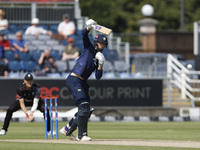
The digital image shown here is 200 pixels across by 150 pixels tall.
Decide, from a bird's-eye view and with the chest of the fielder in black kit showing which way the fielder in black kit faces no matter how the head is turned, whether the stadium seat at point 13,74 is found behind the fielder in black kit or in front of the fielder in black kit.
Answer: behind

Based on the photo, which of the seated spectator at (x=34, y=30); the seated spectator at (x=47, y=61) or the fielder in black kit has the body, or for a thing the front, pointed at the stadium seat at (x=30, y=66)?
the seated spectator at (x=34, y=30)

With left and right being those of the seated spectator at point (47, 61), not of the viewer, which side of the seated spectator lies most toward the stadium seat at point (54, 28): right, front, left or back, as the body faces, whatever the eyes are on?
back

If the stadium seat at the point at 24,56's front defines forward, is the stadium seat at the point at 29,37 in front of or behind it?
behind

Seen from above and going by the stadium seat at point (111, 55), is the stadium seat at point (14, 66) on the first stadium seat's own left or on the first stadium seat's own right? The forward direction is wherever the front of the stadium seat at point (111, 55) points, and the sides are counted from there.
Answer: on the first stadium seat's own right

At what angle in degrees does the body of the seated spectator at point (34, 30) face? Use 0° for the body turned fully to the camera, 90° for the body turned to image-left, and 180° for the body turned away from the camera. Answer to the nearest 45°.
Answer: approximately 0°

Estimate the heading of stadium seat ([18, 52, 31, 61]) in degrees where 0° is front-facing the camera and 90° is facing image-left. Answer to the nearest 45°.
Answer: approximately 0°

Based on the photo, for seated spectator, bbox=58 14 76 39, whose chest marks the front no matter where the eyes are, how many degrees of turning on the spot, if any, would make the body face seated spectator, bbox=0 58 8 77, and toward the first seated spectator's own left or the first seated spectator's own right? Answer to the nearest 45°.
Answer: approximately 45° to the first seated spectator's own right

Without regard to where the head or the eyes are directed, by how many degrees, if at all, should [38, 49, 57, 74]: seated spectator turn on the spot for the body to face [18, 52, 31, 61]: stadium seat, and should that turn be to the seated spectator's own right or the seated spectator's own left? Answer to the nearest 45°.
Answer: approximately 135° to the seated spectator's own right

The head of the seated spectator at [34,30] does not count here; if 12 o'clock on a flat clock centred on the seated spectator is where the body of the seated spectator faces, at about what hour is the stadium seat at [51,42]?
The stadium seat is roughly at 10 o'clock from the seated spectator.
